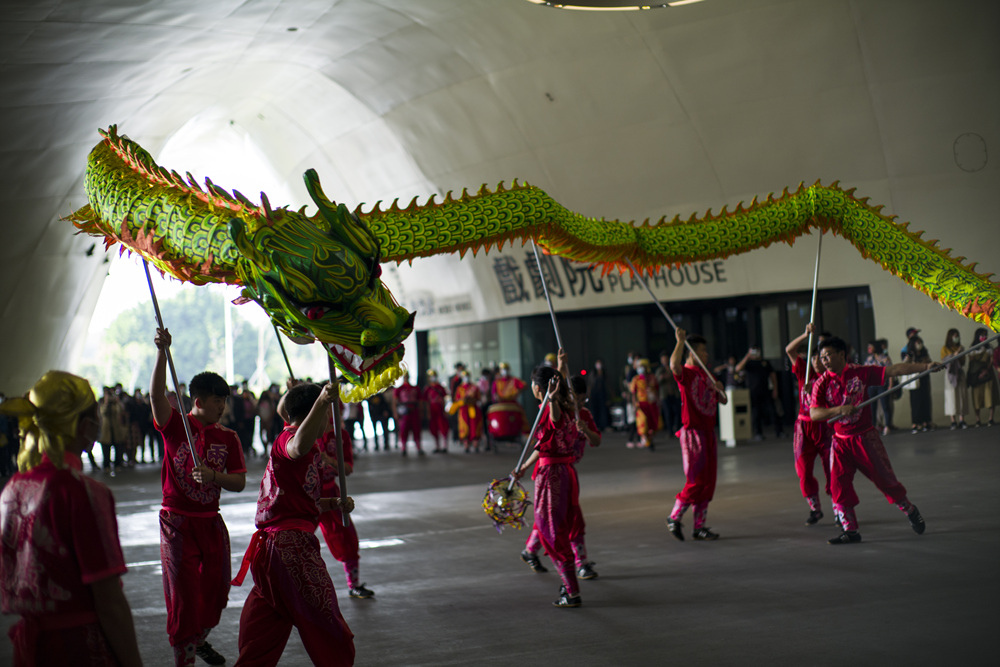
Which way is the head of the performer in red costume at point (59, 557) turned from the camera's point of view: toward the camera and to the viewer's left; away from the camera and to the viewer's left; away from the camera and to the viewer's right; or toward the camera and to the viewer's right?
away from the camera and to the viewer's right

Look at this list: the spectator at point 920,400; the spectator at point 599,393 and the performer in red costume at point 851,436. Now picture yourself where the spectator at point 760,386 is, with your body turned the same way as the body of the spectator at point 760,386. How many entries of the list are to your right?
1

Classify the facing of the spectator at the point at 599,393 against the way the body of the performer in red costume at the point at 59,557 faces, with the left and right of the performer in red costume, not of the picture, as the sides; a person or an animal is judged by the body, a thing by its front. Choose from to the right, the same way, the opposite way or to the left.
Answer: the opposite way

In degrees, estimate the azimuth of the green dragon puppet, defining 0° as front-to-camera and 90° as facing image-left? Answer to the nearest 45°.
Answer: approximately 315°

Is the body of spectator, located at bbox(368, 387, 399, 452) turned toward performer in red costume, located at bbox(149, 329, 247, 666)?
yes
